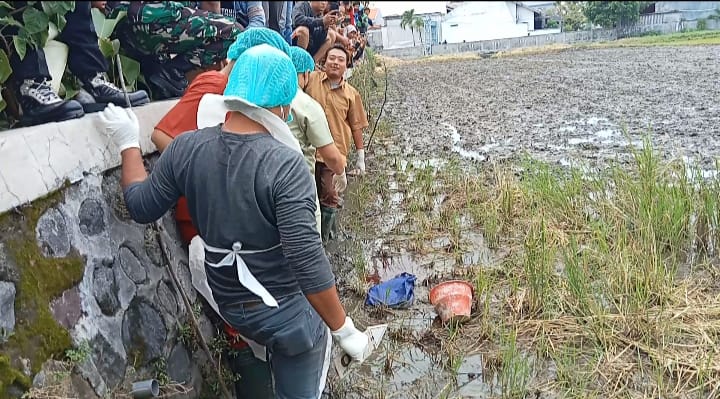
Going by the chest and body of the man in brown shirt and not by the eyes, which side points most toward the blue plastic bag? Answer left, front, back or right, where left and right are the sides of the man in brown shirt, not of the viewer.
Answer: front

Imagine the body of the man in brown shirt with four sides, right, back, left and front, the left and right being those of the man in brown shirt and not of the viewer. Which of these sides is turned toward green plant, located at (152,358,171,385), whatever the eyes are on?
front

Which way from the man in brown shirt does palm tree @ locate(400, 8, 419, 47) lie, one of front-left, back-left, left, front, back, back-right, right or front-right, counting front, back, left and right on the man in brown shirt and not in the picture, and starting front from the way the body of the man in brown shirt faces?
back-left

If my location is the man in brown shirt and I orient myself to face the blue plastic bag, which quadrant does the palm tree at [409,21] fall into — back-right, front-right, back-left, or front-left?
back-left

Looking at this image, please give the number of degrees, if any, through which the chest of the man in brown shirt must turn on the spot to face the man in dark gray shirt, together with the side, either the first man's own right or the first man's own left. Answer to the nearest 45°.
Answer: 0° — they already face them

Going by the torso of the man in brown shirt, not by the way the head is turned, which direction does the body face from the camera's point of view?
toward the camera

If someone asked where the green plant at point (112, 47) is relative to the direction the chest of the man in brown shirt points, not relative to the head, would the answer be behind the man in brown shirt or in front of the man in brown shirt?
in front

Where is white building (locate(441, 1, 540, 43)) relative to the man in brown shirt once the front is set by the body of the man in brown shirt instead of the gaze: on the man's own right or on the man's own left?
on the man's own left

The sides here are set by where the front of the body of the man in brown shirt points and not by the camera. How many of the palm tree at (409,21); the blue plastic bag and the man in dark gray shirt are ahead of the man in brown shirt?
2

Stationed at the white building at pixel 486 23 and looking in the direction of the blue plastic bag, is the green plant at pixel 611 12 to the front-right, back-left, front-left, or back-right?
back-left

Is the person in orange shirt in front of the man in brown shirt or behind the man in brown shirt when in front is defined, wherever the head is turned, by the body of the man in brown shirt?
in front
